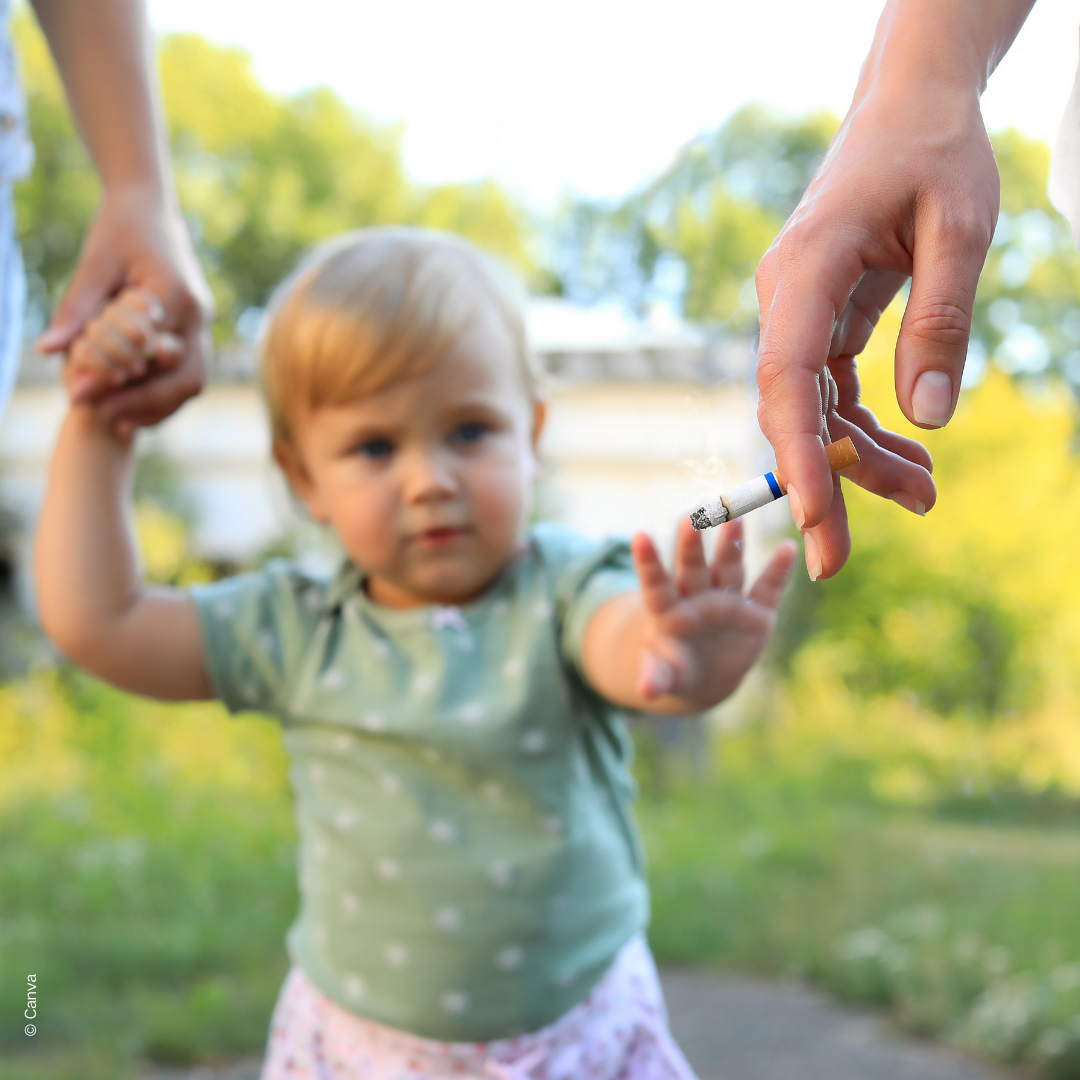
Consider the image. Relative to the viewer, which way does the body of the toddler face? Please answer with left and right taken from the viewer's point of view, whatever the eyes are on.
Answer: facing the viewer

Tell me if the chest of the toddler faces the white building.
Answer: no

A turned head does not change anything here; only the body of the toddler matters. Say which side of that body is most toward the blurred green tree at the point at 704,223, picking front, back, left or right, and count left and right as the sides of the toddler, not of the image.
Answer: back

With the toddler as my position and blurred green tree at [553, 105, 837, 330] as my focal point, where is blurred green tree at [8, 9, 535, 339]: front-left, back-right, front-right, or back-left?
front-left

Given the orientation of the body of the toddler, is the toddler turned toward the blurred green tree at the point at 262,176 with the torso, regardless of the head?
no

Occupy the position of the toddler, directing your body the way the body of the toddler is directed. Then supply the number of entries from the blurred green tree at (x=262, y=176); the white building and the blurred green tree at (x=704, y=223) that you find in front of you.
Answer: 0

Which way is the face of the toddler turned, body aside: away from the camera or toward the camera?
toward the camera
